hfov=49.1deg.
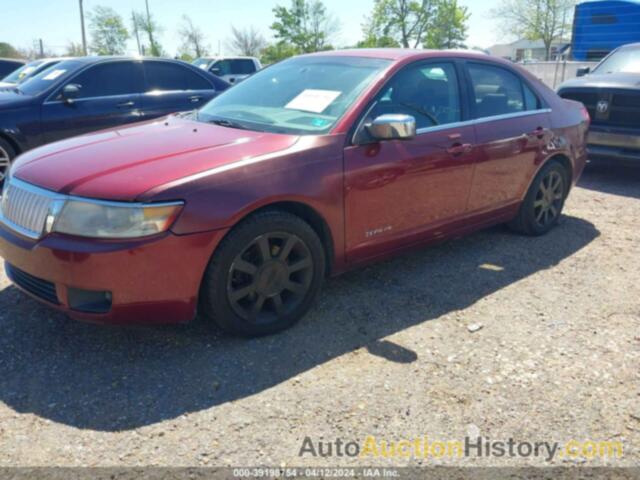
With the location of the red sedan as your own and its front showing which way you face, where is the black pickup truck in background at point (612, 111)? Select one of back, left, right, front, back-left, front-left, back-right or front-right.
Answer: back

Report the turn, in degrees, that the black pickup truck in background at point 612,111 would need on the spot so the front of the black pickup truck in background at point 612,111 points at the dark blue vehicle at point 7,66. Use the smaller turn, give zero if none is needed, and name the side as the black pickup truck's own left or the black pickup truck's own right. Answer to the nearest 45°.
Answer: approximately 45° to the black pickup truck's own right

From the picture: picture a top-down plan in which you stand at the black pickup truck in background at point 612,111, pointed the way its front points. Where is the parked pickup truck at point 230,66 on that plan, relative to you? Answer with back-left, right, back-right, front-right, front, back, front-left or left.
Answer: right

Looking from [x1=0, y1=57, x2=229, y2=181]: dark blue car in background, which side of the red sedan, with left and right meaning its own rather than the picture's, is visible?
right

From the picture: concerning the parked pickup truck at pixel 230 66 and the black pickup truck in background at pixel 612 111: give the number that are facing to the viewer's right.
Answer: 0

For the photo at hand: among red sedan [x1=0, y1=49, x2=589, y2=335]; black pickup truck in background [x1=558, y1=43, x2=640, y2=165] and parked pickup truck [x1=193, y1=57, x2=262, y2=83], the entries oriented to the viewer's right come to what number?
0

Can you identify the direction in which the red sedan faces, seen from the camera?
facing the viewer and to the left of the viewer

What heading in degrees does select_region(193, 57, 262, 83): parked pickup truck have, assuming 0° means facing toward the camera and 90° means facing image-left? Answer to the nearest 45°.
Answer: approximately 45°

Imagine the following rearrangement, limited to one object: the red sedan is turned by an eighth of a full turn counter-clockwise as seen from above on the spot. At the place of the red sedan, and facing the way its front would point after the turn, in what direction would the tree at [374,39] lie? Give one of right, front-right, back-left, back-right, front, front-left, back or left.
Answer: back

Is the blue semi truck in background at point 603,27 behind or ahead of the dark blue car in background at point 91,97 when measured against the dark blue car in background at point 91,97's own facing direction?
behind

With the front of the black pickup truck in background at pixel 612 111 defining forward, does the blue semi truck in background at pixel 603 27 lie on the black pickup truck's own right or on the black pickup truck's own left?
on the black pickup truck's own right

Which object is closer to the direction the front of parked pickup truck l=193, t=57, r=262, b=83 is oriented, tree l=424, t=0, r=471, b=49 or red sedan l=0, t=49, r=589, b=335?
the red sedan

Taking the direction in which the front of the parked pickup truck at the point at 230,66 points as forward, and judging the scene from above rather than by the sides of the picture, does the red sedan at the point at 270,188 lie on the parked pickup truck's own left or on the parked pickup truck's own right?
on the parked pickup truck's own left

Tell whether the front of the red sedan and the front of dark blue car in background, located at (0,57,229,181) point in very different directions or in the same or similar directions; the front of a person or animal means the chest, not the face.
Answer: same or similar directions

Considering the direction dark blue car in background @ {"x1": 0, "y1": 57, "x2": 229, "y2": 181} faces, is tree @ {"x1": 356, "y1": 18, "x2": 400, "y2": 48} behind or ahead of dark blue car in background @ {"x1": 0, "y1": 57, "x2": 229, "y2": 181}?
behind
